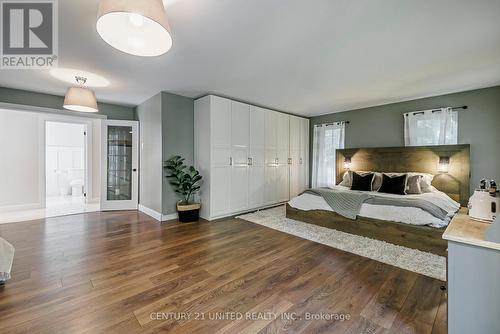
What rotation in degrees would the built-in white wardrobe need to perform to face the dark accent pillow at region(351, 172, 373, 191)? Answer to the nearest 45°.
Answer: approximately 45° to its left

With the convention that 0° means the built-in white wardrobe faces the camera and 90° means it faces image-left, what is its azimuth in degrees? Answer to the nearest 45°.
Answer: approximately 315°

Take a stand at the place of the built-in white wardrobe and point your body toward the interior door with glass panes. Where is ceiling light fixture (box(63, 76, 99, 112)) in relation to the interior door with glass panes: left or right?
left

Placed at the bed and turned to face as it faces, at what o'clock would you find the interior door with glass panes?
The interior door with glass panes is roughly at 1 o'clock from the bed.

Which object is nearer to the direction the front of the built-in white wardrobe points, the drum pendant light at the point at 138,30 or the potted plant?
the drum pendant light

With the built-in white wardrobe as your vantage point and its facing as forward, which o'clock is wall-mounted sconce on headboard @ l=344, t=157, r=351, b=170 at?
The wall-mounted sconce on headboard is roughly at 10 o'clock from the built-in white wardrobe.

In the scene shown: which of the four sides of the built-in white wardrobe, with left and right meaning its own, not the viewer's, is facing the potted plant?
right

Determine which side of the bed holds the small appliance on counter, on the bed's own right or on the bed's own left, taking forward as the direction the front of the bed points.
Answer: on the bed's own left

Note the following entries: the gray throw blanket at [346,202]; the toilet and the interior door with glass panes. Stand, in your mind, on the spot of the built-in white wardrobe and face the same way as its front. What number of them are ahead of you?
1

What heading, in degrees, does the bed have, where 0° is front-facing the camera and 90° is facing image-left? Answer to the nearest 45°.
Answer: approximately 45°

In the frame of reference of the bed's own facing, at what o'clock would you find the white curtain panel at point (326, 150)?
The white curtain panel is roughly at 3 o'clock from the bed.
